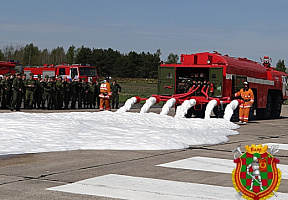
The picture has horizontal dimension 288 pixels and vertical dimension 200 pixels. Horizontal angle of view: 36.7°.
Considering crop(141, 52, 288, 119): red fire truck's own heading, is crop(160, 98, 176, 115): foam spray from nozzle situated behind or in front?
behind

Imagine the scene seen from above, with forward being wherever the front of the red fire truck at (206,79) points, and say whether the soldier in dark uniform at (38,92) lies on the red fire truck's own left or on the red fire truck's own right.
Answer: on the red fire truck's own left

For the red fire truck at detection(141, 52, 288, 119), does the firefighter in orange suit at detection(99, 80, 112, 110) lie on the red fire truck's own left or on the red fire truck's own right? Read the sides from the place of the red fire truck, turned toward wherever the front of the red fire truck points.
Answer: on the red fire truck's own left

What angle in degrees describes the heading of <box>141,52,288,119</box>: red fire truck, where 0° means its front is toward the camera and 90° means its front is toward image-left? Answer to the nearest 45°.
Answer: approximately 225°

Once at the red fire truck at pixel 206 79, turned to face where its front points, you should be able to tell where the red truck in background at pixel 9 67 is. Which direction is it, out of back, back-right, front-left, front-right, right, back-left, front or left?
left

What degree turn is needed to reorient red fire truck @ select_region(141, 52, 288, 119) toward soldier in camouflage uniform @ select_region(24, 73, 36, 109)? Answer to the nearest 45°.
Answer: approximately 135° to its left

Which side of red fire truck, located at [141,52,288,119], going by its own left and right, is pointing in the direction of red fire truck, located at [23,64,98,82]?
left

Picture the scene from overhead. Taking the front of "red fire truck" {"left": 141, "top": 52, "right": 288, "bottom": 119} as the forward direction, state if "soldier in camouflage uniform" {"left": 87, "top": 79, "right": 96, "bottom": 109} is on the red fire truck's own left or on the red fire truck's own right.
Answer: on the red fire truck's own left
